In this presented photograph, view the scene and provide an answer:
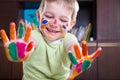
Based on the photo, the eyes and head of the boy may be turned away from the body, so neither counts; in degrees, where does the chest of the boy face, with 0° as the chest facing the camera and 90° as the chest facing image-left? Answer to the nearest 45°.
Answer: approximately 0°
